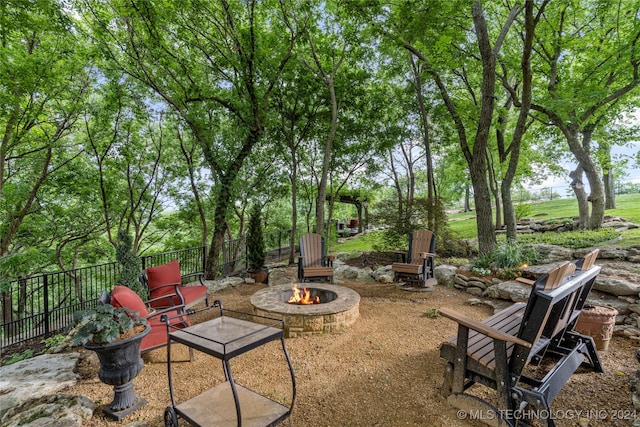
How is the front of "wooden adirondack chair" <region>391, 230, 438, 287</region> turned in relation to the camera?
facing the viewer and to the left of the viewer

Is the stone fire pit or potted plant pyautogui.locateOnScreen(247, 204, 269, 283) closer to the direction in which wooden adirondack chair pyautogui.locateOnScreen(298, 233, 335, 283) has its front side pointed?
the stone fire pit

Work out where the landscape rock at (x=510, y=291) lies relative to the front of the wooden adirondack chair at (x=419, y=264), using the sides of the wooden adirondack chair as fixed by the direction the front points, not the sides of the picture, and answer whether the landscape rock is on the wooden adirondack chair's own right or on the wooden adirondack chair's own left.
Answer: on the wooden adirondack chair's own left

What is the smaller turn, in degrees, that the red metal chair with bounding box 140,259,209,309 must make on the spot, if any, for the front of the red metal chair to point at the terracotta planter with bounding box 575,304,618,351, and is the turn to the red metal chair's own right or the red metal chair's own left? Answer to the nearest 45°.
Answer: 0° — it already faces it

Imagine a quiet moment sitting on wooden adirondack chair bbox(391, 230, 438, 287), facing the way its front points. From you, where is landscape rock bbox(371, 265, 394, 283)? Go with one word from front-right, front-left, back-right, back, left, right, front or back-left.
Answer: right

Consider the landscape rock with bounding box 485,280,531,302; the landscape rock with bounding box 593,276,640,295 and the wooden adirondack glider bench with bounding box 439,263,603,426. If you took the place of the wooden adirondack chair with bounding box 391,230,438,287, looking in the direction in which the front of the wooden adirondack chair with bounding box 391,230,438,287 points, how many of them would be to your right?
0

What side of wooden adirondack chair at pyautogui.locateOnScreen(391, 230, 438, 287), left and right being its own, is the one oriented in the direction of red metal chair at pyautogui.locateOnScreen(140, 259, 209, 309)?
front

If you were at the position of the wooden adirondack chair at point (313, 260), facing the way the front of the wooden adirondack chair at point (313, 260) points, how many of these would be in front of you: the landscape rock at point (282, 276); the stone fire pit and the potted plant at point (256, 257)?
1

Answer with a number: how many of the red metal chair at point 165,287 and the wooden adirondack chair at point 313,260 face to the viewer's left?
0

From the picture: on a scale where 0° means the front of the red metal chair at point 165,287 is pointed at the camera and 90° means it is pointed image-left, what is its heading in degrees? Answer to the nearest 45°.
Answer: approximately 315°

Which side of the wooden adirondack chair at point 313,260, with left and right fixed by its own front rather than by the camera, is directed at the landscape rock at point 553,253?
left

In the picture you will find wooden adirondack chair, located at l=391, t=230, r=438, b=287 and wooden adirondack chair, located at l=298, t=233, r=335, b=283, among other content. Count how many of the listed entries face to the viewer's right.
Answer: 0

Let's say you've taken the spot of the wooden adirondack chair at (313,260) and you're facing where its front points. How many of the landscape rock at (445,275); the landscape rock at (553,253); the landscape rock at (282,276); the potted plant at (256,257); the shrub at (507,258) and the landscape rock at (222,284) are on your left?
3

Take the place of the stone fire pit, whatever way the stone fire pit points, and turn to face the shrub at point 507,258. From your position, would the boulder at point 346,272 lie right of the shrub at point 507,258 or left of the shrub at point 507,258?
left

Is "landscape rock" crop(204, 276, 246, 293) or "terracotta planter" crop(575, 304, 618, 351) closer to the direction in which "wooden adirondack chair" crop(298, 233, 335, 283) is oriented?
the terracotta planter

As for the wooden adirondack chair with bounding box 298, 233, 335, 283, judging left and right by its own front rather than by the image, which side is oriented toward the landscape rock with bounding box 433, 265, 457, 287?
left

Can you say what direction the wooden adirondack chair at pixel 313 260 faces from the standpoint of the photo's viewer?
facing the viewer

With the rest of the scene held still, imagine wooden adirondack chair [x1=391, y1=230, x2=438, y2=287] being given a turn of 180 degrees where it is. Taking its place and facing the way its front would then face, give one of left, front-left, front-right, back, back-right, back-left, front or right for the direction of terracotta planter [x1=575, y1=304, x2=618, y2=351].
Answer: right
